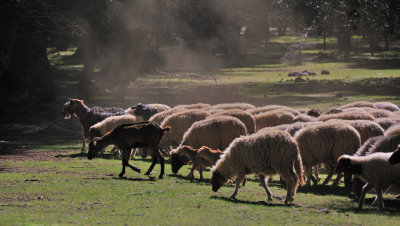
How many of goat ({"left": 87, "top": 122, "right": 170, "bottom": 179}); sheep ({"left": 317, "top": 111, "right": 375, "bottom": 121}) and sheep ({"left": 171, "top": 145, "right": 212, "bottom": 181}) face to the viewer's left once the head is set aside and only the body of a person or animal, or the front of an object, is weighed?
3

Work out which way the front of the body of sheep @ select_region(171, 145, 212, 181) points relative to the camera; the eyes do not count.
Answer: to the viewer's left

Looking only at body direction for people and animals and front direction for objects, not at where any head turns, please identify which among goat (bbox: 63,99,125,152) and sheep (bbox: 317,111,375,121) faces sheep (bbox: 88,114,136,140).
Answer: sheep (bbox: 317,111,375,121)

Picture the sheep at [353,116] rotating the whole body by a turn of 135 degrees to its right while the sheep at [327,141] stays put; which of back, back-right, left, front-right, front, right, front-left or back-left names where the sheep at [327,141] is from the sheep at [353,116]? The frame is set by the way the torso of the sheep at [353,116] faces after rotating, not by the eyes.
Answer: back-right

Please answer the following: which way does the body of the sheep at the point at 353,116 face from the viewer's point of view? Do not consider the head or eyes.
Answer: to the viewer's left

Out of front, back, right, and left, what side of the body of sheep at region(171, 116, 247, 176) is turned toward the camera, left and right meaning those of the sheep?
left

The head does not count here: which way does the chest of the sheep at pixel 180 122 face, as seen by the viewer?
to the viewer's left

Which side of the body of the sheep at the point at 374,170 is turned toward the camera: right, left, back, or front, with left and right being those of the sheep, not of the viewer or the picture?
left

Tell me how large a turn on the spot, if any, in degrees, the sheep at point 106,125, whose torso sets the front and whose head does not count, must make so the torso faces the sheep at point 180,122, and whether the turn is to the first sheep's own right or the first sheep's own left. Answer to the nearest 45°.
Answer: approximately 135° to the first sheep's own left

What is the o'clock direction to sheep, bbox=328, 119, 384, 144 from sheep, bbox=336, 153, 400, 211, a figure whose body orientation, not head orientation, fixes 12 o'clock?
sheep, bbox=328, 119, 384, 144 is roughly at 3 o'clock from sheep, bbox=336, 153, 400, 211.

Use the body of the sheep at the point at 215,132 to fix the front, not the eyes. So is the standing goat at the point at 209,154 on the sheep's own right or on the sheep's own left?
on the sheep's own left

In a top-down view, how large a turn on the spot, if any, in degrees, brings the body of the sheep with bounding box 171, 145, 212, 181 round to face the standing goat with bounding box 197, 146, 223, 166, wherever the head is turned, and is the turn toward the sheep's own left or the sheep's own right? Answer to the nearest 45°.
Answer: approximately 135° to the sheep's own left

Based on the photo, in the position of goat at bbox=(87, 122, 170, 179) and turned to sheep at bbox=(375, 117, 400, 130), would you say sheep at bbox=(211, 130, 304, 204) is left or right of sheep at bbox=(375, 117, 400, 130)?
right

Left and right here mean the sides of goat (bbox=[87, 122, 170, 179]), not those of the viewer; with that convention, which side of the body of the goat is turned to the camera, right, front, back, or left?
left

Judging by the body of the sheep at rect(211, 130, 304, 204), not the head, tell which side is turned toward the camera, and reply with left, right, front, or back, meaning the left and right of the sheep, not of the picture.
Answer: left
